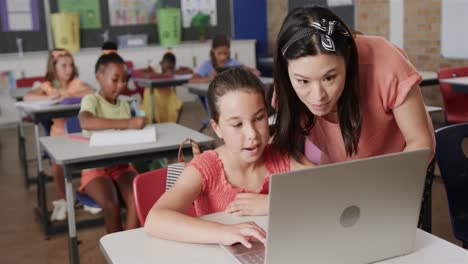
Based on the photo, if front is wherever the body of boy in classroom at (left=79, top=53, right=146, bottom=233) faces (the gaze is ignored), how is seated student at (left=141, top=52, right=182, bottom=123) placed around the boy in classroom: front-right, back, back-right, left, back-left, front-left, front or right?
back-left

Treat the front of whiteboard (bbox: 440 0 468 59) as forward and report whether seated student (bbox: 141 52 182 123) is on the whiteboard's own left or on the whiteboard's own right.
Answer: on the whiteboard's own right

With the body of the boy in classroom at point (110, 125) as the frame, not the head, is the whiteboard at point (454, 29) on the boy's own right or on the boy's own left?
on the boy's own left

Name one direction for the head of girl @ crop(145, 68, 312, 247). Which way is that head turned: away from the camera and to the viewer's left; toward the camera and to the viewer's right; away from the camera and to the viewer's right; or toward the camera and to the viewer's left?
toward the camera and to the viewer's right

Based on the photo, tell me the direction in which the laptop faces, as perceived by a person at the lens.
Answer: facing away from the viewer and to the left of the viewer

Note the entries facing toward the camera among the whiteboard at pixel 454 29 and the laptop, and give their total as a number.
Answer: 1
